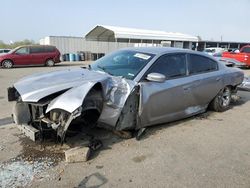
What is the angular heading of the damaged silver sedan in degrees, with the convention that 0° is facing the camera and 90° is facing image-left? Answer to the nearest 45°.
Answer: approximately 45°

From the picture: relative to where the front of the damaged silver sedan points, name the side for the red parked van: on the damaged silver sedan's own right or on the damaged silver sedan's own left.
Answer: on the damaged silver sedan's own right

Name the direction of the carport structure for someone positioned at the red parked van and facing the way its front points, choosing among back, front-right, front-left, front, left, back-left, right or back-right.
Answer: back-right

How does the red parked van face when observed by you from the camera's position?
facing to the left of the viewer

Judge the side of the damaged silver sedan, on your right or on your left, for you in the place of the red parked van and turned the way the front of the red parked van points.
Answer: on your left

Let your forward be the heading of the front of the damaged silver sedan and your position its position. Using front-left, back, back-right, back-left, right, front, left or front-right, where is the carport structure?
back-right
